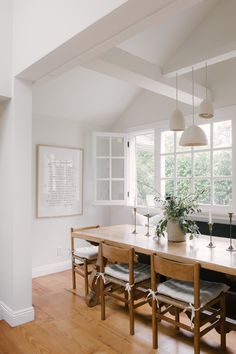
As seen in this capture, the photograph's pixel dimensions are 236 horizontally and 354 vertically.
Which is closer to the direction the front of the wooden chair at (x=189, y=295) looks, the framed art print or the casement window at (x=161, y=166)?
the casement window

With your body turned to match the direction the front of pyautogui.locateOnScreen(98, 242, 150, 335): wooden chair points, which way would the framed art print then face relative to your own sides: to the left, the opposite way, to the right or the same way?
to the right

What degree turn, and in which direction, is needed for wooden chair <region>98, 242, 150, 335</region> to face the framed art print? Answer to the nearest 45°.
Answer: approximately 90° to its left

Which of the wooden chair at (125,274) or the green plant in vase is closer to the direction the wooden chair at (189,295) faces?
the green plant in vase

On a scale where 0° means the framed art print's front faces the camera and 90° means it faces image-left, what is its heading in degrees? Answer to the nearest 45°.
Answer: approximately 315°

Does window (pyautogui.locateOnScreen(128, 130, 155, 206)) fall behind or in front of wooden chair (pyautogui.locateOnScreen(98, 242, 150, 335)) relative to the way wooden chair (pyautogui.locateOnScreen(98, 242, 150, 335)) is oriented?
in front

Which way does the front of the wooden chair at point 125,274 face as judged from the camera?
facing away from the viewer and to the right of the viewer

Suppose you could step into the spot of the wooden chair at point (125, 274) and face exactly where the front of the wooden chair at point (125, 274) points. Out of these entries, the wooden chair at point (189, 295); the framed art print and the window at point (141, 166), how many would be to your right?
1

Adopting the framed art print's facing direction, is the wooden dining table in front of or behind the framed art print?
in front

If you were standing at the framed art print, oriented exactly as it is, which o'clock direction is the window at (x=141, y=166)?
The window is roughly at 10 o'clock from the framed art print.

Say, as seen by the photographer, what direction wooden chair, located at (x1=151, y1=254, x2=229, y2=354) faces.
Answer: facing away from the viewer and to the right of the viewer

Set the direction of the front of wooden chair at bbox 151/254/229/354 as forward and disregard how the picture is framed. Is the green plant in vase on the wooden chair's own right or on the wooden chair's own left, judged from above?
on the wooden chair's own left

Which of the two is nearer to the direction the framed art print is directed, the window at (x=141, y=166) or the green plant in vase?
the green plant in vase

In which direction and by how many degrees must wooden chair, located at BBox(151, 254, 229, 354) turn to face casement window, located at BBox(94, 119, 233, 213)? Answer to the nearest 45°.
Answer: approximately 45° to its left

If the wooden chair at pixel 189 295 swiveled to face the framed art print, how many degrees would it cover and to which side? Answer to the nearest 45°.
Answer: approximately 90° to its left
